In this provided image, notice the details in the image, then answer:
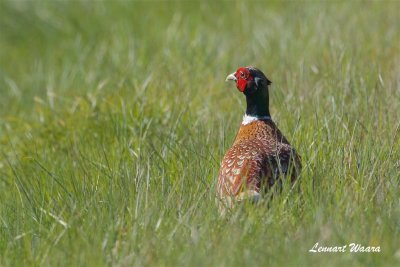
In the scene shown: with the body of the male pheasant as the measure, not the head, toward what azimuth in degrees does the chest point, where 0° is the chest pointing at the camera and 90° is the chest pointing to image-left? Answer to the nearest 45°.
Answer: approximately 180°
